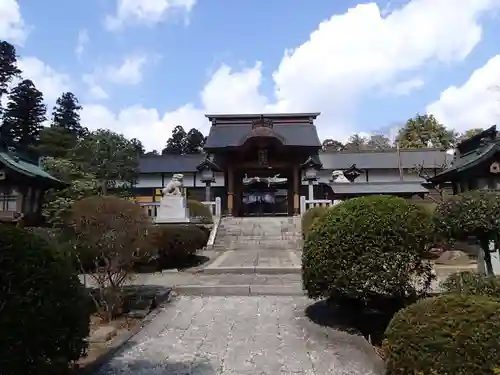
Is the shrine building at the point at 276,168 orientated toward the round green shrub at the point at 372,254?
yes

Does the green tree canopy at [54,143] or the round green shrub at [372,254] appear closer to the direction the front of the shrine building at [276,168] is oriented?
the round green shrub

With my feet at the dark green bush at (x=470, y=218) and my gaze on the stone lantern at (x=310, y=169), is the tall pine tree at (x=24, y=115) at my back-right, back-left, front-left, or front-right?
front-left

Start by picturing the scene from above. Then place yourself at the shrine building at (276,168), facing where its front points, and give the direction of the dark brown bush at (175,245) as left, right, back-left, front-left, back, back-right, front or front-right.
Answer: front

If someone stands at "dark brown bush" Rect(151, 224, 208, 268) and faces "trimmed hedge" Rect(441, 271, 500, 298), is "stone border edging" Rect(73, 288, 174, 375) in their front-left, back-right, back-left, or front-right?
front-right

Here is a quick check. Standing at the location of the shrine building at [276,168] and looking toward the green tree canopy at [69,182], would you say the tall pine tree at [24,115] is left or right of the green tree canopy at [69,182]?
right

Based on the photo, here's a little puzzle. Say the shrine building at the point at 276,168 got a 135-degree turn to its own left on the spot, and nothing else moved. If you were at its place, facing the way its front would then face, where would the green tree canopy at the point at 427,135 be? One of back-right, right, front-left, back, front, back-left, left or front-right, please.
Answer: front

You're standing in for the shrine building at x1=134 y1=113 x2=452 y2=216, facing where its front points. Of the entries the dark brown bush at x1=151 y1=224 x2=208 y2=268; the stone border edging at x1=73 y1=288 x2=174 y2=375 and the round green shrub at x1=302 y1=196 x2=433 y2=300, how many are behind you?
0

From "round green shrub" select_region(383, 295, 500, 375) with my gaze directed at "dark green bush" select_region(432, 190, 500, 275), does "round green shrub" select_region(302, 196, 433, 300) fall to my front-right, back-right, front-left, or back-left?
front-left

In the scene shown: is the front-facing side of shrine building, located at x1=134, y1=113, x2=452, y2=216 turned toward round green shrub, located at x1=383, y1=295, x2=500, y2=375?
yes

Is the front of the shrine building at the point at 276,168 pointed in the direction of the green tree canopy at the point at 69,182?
no

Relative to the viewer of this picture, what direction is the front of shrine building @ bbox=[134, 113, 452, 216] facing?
facing the viewer

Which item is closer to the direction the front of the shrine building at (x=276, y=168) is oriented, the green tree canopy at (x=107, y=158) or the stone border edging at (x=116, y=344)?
the stone border edging

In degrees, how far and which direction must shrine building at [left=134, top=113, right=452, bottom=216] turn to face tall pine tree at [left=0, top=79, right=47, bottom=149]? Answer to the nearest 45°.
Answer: approximately 90° to its right

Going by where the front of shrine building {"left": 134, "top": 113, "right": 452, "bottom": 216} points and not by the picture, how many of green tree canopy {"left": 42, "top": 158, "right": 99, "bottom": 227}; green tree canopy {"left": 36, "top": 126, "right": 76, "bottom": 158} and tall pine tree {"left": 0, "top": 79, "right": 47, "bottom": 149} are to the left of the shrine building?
0

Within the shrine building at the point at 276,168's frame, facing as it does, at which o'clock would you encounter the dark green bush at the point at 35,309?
The dark green bush is roughly at 12 o'clock from the shrine building.

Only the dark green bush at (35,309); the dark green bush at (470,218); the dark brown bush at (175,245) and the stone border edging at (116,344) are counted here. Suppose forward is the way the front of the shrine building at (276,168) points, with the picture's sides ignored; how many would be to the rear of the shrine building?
0

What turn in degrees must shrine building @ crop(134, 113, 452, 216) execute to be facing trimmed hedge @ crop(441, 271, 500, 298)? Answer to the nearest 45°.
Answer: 0° — it already faces it

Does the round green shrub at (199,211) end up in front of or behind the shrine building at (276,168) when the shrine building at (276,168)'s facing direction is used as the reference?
in front

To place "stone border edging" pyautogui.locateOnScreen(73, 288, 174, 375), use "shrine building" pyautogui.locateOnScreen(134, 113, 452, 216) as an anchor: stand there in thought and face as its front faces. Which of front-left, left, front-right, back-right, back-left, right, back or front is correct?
front
